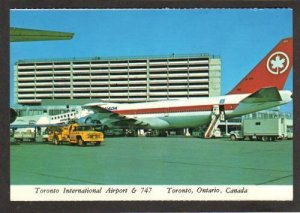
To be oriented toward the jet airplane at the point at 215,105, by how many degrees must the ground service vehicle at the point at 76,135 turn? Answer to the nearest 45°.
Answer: approximately 45° to its left

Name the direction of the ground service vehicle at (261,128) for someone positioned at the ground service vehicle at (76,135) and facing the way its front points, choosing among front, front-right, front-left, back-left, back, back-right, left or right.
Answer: front-left

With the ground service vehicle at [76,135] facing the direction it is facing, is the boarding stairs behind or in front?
in front

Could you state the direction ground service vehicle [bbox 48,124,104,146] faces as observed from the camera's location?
facing the viewer and to the right of the viewer
